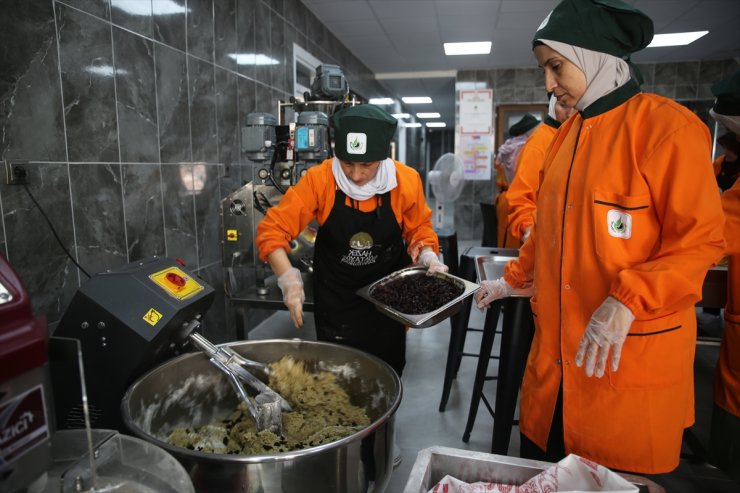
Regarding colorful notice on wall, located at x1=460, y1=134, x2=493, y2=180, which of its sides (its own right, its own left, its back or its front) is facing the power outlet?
front

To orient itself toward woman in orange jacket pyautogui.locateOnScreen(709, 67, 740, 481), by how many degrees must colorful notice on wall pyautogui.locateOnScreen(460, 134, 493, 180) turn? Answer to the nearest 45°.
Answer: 0° — it already faces them

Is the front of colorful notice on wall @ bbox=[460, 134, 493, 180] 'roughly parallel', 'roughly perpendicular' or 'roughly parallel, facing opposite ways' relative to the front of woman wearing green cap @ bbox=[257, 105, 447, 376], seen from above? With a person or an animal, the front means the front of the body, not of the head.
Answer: roughly parallel

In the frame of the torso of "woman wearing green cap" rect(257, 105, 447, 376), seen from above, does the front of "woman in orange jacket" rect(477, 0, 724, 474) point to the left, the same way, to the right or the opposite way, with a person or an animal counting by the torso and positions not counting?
to the right

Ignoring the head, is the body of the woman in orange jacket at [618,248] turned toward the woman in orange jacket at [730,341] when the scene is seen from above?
no

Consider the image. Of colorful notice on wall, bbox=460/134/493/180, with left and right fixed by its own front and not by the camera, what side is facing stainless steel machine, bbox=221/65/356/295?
front

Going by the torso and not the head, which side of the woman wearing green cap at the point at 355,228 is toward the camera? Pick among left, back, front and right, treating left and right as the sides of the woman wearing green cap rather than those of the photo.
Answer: front

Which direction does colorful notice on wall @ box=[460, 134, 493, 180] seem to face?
toward the camera

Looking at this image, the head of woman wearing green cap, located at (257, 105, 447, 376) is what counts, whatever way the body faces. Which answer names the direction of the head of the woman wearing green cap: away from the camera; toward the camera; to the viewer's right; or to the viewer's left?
toward the camera

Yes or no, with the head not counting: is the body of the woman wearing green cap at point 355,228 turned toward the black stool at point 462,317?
no

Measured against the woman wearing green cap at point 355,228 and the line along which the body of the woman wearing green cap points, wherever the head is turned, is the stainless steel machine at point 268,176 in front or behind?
behind

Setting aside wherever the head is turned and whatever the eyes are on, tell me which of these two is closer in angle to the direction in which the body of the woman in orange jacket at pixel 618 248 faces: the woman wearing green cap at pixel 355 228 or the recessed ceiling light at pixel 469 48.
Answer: the woman wearing green cap

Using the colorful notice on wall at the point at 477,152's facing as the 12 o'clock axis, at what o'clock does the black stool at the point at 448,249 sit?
The black stool is roughly at 12 o'clock from the colorful notice on wall.

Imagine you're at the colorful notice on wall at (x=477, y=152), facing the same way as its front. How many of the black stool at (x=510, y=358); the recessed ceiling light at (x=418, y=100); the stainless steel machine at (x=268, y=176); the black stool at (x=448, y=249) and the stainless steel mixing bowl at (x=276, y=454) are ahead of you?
4

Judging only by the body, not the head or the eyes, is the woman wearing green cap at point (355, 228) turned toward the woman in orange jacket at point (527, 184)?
no

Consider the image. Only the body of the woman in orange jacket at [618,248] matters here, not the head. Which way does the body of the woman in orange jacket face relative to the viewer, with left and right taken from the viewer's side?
facing the viewer and to the left of the viewer

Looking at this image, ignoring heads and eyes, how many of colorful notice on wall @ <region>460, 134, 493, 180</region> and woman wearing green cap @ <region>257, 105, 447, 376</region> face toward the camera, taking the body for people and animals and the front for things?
2

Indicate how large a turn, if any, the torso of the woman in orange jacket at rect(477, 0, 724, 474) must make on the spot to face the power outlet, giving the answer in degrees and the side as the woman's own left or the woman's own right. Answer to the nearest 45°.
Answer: approximately 45° to the woman's own right
